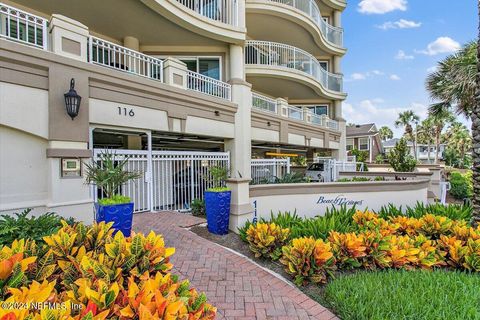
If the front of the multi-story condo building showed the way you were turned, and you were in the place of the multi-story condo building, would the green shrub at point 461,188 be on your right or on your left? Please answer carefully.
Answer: on your left

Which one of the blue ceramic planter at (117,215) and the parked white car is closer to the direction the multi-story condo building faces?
the blue ceramic planter

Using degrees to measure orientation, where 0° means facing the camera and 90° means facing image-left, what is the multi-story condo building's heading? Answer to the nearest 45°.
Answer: approximately 315°

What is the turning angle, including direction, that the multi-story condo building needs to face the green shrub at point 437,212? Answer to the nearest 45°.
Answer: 0° — it already faces it

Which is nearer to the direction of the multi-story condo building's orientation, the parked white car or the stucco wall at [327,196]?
the stucco wall
